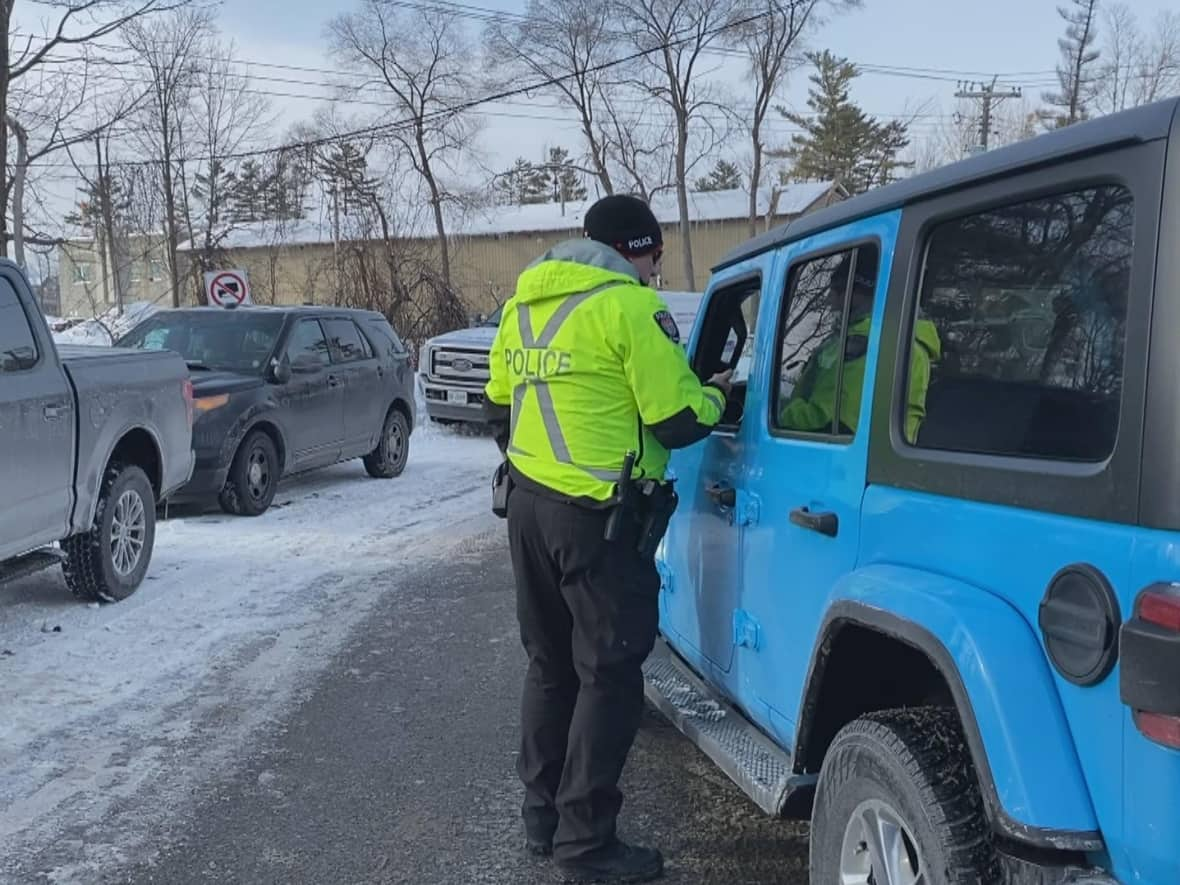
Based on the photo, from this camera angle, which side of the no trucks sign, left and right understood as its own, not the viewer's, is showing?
front

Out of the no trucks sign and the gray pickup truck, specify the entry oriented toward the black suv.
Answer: the no trucks sign

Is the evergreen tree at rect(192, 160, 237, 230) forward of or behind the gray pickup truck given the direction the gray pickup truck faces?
behind

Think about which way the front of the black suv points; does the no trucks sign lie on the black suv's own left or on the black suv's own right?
on the black suv's own right

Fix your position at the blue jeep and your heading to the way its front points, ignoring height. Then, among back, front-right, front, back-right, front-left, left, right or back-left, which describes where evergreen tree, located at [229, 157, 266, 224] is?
front

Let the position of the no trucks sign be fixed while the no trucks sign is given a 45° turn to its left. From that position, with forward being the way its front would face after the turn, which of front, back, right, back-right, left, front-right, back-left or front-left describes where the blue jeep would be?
front-right

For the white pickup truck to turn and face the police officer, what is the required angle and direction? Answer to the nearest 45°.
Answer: approximately 45° to its left

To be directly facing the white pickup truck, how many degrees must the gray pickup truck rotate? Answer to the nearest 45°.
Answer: approximately 180°

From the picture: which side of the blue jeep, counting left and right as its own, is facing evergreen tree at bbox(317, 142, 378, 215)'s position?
front

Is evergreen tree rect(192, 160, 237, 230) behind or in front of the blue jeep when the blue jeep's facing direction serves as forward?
in front

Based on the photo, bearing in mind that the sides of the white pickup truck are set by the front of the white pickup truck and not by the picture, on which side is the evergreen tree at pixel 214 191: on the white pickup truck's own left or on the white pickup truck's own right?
on the white pickup truck's own right

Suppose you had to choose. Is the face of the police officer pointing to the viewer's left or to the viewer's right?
to the viewer's right

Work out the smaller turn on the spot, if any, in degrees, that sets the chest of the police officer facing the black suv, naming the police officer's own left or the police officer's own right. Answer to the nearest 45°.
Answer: approximately 90° to the police officer's own left

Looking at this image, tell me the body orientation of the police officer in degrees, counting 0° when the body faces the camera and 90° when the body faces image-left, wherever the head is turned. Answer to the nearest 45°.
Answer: approximately 225°
